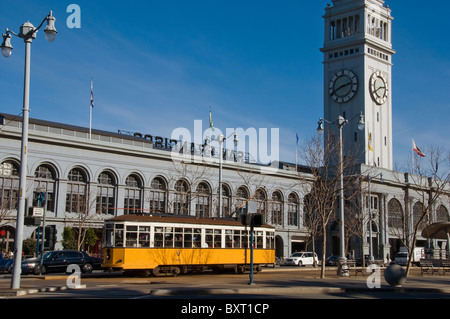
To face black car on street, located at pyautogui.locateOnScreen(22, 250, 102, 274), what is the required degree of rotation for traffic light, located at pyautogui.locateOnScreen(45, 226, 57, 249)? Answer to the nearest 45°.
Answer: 0° — it already faces it

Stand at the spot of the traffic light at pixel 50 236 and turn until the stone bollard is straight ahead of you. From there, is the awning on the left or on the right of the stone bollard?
left

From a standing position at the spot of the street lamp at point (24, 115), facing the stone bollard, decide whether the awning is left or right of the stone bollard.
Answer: left

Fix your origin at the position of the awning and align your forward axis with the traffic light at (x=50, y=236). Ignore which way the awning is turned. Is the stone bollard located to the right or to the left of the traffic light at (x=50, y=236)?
left
